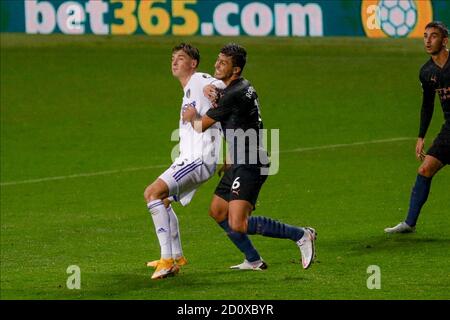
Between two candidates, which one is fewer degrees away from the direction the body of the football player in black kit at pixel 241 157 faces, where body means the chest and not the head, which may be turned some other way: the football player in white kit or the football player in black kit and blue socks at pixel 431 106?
the football player in white kit

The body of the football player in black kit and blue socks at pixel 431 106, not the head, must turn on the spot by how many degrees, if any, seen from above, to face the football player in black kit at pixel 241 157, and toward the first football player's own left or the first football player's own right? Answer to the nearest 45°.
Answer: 0° — they already face them

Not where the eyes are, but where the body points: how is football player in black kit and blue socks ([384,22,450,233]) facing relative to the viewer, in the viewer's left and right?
facing the viewer and to the left of the viewer

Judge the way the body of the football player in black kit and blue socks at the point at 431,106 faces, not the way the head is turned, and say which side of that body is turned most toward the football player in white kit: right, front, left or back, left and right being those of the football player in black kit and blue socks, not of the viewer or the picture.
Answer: front

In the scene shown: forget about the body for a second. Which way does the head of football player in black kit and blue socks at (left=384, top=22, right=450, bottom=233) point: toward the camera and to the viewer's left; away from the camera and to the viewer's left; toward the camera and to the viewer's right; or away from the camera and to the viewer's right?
toward the camera and to the viewer's left

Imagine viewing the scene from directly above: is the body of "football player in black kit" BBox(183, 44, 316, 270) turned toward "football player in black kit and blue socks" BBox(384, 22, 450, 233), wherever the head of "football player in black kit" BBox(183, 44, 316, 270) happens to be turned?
no

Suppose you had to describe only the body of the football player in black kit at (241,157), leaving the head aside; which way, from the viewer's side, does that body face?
to the viewer's left
